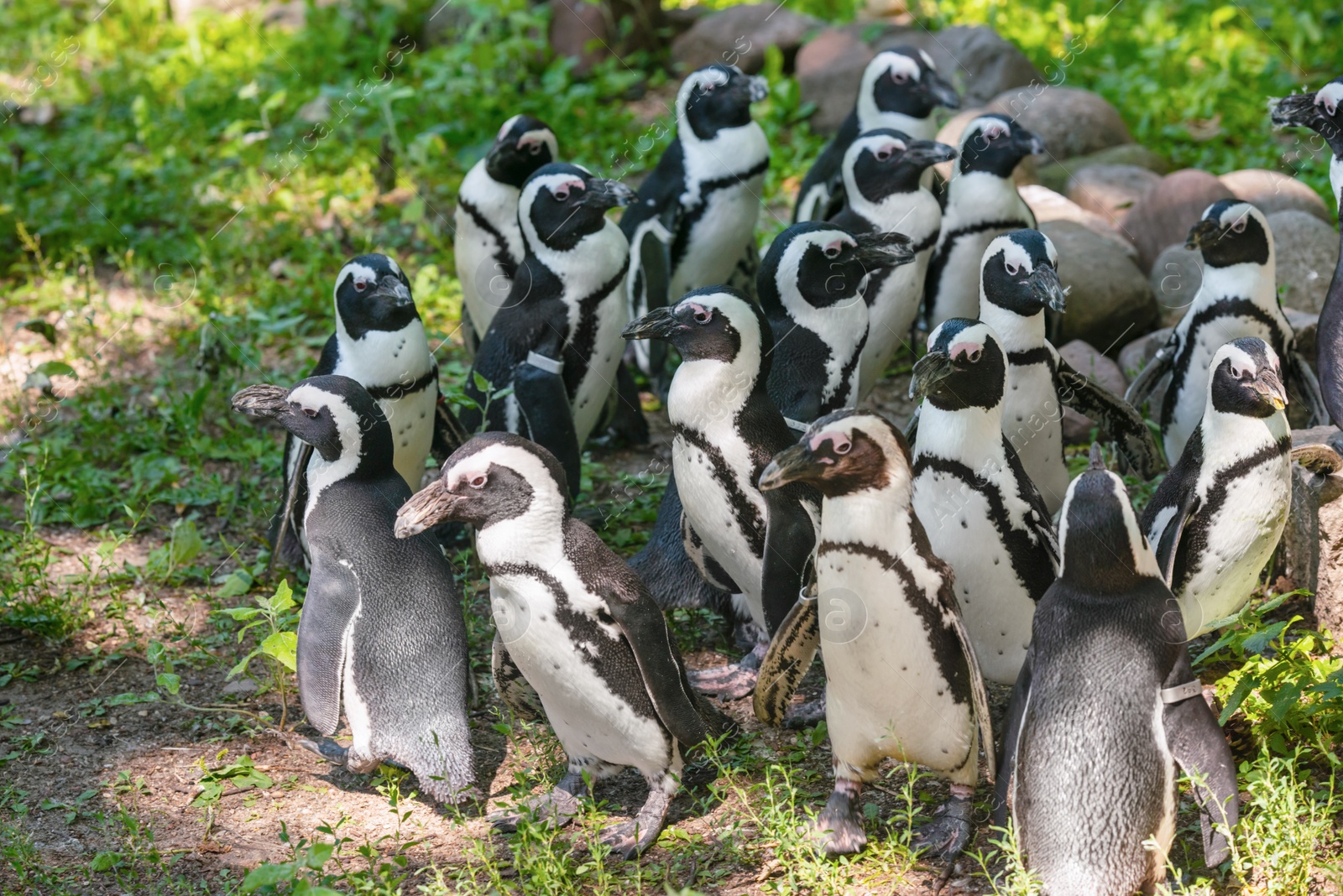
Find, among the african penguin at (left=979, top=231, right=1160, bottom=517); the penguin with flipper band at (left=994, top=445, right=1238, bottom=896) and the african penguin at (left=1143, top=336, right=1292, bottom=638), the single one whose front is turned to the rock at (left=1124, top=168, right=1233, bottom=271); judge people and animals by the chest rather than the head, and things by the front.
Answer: the penguin with flipper band

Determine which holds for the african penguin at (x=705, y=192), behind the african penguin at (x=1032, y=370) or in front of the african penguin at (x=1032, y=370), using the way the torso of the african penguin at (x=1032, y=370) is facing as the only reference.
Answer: behind

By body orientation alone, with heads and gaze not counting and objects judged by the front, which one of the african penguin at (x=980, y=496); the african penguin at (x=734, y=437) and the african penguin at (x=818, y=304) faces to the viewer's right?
the african penguin at (x=818, y=304)

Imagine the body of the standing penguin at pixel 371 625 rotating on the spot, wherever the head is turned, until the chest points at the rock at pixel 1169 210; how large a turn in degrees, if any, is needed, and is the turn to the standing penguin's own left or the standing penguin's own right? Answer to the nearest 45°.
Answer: approximately 90° to the standing penguin's own right

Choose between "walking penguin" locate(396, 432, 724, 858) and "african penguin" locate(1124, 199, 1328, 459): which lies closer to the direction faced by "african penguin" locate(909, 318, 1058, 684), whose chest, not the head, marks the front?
the walking penguin

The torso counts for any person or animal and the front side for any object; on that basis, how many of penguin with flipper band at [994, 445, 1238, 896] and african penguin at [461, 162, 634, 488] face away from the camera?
1

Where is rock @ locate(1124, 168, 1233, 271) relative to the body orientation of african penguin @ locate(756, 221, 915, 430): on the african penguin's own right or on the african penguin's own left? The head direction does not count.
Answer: on the african penguin's own left

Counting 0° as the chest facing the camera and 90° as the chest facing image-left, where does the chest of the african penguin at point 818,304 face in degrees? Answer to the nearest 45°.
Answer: approximately 270°

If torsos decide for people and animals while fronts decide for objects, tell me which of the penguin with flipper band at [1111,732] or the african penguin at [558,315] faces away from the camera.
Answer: the penguin with flipper band

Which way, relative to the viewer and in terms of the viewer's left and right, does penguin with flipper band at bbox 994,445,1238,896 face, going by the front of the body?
facing away from the viewer

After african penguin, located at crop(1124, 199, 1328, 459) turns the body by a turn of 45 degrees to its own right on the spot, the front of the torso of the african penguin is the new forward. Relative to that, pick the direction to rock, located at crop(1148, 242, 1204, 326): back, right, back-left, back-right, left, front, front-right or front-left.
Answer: back-right

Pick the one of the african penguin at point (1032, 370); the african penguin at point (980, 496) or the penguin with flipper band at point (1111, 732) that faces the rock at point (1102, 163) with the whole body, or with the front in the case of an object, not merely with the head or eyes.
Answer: the penguin with flipper band

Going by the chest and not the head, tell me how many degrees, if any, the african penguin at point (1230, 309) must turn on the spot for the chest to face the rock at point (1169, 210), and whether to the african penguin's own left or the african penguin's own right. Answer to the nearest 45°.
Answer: approximately 180°
